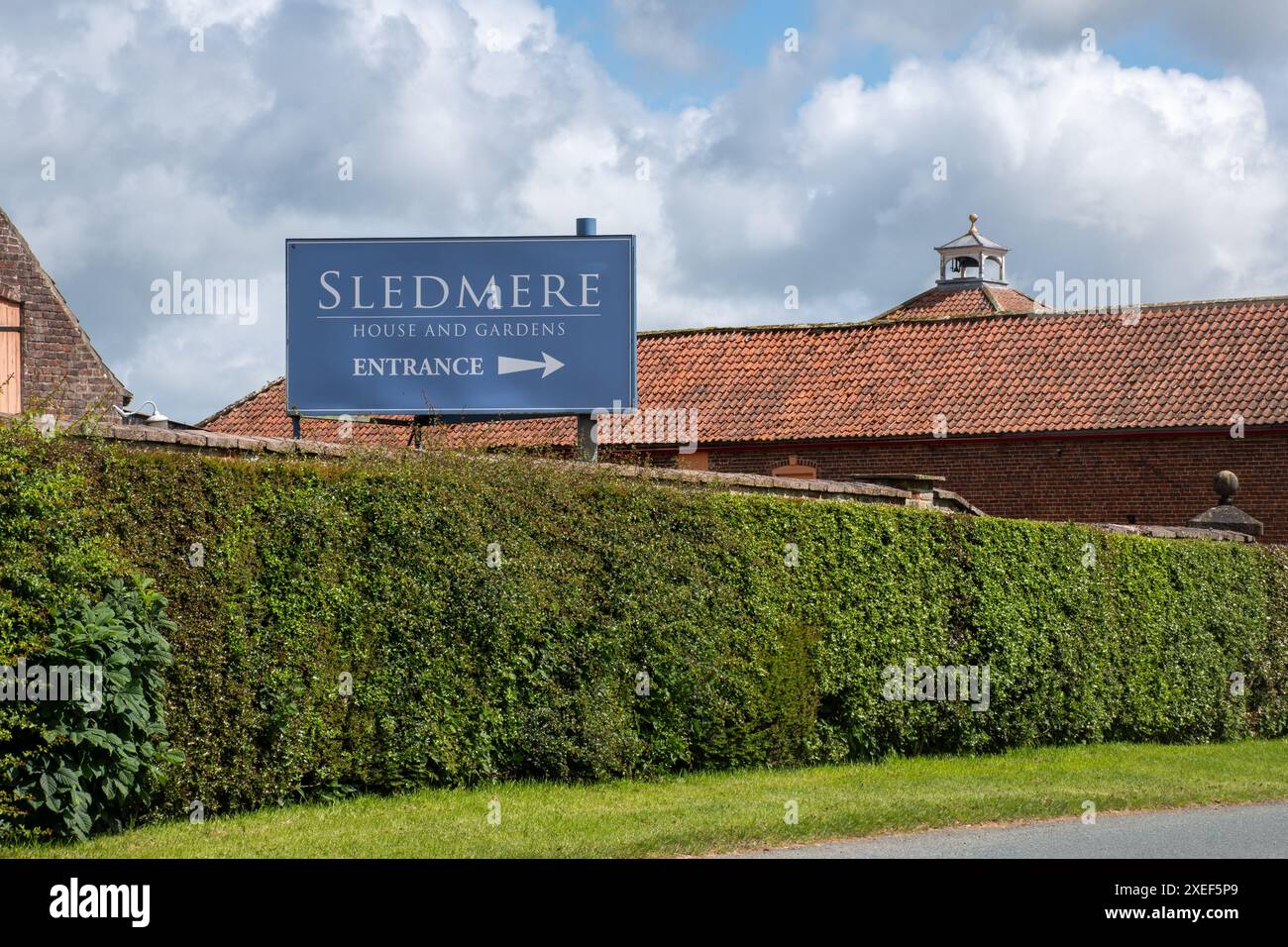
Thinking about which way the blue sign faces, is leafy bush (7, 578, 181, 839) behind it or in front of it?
in front

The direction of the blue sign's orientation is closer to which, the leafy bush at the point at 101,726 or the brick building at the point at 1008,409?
the leafy bush

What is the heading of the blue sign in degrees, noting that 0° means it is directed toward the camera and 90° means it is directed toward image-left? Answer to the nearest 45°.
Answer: approximately 0°

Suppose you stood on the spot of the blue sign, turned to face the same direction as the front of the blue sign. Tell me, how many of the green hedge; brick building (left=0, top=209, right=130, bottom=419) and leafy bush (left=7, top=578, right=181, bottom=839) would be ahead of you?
2

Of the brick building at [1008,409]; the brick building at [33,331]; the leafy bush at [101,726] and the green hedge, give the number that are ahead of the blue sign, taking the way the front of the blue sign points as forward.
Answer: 2

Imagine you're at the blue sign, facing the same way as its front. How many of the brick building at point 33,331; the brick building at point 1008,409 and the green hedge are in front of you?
1

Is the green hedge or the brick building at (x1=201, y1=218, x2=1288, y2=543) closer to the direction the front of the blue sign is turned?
the green hedge

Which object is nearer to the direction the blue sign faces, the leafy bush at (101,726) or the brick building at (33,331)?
the leafy bush

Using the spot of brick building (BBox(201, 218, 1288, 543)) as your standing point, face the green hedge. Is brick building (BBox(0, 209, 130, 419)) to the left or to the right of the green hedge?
right
